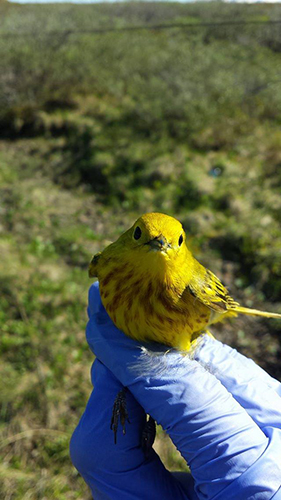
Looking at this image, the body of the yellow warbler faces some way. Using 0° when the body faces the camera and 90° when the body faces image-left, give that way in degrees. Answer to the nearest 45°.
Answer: approximately 45°
